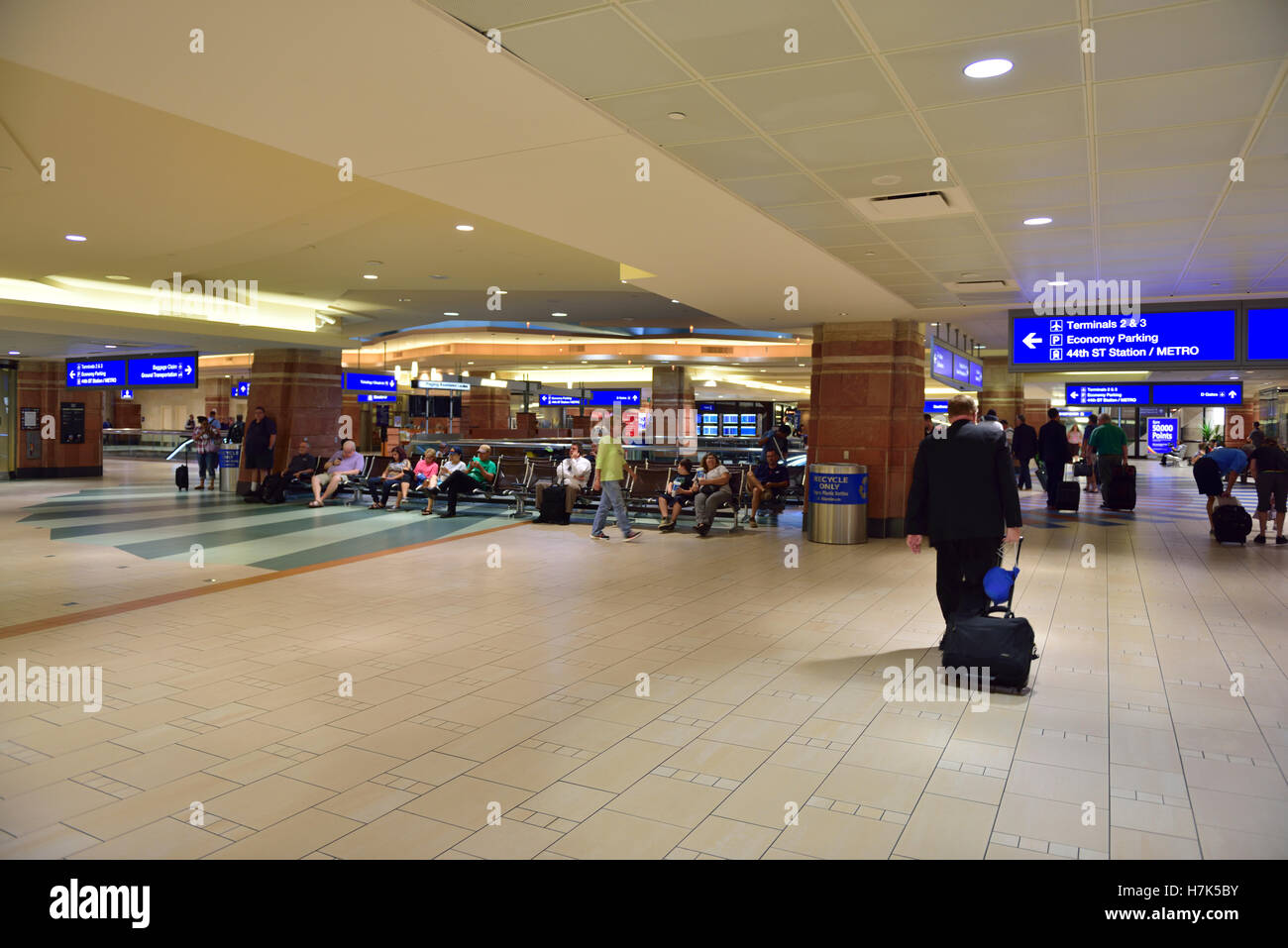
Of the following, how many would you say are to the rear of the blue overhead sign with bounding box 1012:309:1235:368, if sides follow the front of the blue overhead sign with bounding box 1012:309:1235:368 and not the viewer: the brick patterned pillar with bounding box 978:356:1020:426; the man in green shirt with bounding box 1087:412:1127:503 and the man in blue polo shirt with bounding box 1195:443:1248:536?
3

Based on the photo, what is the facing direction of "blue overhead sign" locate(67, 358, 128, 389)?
toward the camera

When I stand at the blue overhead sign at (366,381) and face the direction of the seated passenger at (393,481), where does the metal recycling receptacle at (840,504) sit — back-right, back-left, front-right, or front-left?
front-left

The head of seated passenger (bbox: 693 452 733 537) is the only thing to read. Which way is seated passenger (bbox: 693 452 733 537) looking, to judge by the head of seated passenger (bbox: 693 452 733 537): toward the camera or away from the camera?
toward the camera

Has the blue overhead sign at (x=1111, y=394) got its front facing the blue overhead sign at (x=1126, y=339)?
yes

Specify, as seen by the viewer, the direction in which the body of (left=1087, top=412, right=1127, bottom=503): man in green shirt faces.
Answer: away from the camera

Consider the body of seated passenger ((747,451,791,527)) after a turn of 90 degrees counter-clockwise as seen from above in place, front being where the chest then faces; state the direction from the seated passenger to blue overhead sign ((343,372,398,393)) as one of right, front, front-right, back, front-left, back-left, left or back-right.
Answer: back

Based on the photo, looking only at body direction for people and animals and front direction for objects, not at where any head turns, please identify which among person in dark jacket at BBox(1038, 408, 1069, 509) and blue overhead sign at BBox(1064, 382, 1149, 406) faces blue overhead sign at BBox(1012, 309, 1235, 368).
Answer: blue overhead sign at BBox(1064, 382, 1149, 406)

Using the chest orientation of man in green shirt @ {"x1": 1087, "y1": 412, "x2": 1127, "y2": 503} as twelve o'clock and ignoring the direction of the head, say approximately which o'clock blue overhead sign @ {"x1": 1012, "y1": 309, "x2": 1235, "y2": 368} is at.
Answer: The blue overhead sign is roughly at 6 o'clock from the man in green shirt.

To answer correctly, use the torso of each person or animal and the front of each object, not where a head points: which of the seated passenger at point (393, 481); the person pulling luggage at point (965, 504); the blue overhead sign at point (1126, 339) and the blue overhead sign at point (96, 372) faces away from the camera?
the person pulling luggage

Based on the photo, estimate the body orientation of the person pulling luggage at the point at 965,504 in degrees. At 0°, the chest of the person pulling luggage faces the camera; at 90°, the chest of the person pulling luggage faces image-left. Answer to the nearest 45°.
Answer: approximately 180°

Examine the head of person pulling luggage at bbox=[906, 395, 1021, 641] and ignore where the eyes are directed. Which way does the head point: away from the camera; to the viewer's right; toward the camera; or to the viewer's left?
away from the camera

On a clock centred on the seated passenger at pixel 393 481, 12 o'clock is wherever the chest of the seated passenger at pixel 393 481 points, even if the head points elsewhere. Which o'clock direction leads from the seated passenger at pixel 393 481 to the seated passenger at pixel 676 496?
the seated passenger at pixel 676 496 is roughly at 9 o'clock from the seated passenger at pixel 393 481.

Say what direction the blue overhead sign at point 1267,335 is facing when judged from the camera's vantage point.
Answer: facing the viewer

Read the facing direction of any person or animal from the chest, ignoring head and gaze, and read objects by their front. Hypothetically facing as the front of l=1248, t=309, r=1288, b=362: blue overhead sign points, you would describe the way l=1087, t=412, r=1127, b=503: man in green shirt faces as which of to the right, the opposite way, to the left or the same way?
the opposite way

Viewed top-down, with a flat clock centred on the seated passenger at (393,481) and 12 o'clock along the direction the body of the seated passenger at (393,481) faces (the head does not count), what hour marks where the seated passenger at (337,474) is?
the seated passenger at (337,474) is roughly at 3 o'clock from the seated passenger at (393,481).

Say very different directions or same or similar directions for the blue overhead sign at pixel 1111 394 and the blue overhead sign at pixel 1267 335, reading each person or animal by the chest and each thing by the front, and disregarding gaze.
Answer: same or similar directions

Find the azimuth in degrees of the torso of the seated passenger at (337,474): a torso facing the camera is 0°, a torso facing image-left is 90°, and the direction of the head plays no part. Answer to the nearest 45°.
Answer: approximately 45°
